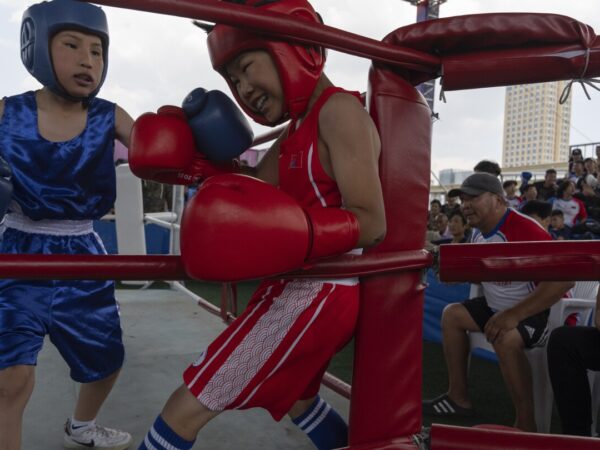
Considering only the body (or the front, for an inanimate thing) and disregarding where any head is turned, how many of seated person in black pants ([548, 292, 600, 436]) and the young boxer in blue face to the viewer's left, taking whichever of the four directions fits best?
1

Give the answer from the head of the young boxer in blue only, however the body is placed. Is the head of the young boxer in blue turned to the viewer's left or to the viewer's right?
to the viewer's right

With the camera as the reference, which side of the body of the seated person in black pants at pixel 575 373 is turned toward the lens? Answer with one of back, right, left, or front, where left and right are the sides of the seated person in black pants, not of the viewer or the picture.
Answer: left

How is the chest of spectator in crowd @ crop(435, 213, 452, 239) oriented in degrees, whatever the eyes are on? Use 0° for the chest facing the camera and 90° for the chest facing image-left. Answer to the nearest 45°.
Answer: approximately 45°

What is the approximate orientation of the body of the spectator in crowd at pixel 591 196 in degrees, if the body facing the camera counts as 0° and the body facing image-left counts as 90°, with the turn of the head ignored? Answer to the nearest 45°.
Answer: approximately 45°

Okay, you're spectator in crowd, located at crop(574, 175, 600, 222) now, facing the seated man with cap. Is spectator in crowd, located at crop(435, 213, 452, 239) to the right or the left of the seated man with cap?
right

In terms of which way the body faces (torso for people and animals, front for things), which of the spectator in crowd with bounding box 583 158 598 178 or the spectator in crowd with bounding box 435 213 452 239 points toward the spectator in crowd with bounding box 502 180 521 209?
the spectator in crowd with bounding box 583 158 598 178

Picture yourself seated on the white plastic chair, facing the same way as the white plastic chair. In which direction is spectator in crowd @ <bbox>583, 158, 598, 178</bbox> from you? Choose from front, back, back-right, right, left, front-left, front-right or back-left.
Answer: back-right

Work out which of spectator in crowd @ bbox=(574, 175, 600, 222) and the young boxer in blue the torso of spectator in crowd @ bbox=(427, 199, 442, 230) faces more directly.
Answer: the young boxer in blue

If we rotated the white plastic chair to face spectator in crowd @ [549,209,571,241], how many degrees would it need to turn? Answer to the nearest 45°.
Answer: approximately 135° to its right

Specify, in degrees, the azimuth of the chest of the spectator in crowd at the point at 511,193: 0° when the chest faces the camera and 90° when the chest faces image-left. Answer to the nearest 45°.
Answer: approximately 45°
